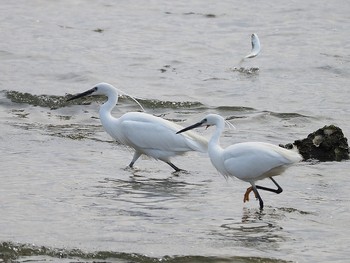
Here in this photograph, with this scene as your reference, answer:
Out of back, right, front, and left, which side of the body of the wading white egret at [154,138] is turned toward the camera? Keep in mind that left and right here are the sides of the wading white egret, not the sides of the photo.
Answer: left

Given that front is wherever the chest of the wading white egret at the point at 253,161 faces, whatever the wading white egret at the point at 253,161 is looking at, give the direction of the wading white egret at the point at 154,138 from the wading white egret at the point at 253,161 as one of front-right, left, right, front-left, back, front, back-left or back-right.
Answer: front-right

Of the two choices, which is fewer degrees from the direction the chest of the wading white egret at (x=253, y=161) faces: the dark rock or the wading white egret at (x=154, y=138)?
the wading white egret

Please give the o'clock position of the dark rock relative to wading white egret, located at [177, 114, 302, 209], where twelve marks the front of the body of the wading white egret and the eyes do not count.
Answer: The dark rock is roughly at 4 o'clock from the wading white egret.

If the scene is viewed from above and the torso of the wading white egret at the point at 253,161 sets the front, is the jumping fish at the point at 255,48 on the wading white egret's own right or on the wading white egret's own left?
on the wading white egret's own right

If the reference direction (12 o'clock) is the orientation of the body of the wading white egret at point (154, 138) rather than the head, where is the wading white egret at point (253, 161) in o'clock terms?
the wading white egret at point (253, 161) is roughly at 8 o'clock from the wading white egret at point (154, 138).

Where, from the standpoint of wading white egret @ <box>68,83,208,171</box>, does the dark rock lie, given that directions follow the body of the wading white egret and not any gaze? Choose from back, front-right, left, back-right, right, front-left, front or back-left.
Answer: back

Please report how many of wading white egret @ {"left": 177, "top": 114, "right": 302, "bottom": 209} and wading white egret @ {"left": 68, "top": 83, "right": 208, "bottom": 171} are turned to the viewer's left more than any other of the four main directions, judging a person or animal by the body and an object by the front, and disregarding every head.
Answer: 2

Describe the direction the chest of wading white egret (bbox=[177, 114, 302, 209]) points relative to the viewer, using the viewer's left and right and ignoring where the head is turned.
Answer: facing to the left of the viewer
